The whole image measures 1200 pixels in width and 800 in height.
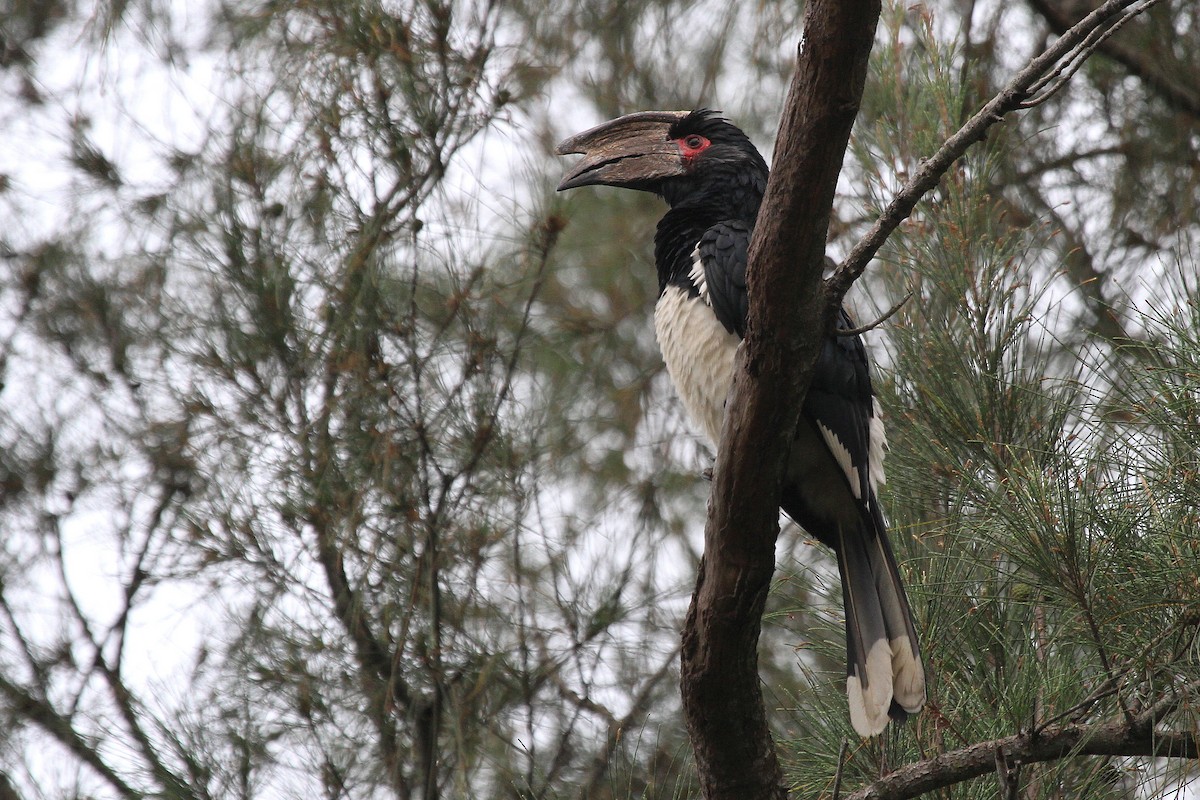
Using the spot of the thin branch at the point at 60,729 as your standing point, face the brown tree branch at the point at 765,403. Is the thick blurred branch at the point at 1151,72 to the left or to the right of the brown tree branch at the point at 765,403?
left

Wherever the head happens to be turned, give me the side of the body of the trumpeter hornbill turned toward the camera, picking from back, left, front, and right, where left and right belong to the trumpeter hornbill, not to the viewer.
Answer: left

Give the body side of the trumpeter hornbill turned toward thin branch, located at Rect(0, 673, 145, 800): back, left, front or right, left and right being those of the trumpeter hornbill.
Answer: front

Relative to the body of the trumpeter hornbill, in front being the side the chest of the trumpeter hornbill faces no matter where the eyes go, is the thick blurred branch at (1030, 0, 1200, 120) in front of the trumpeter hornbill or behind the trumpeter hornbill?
behind
